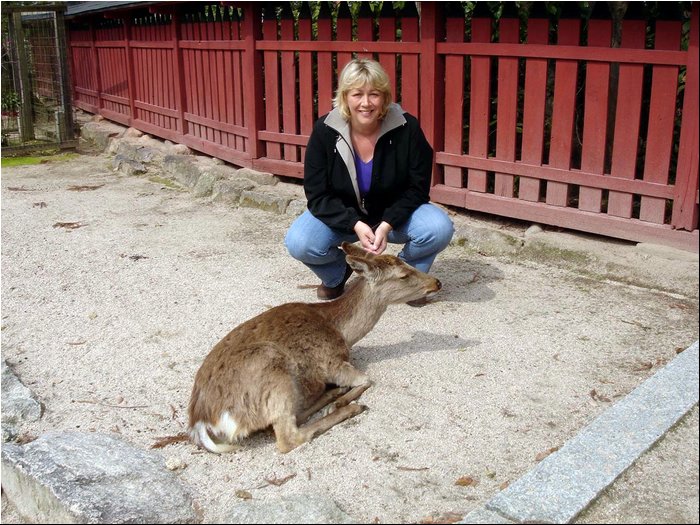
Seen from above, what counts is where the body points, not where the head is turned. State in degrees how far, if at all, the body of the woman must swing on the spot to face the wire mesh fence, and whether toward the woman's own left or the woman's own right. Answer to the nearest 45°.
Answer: approximately 135° to the woman's own right

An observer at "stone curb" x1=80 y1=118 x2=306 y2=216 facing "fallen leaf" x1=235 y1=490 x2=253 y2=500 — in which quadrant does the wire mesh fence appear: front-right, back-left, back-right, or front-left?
back-right

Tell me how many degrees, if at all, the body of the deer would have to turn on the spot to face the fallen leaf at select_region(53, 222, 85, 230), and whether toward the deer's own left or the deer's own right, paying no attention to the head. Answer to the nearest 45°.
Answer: approximately 90° to the deer's own left

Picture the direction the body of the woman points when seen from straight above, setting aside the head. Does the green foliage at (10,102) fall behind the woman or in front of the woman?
behind

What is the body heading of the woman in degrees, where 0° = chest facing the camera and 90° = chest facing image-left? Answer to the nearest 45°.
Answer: approximately 0°

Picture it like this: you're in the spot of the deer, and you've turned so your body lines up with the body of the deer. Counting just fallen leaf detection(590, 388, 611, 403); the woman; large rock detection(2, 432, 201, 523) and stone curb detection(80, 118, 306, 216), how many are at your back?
1

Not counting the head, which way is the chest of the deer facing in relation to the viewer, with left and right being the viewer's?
facing away from the viewer and to the right of the viewer

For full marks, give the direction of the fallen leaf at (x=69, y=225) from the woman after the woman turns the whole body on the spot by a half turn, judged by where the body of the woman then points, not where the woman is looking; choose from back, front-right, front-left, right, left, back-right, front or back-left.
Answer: front-left

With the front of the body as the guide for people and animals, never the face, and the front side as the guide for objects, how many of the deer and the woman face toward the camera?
1

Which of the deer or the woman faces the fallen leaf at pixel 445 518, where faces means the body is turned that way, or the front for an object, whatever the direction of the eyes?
the woman

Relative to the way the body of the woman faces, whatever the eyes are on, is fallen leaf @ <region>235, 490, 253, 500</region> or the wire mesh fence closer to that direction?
the fallen leaf
